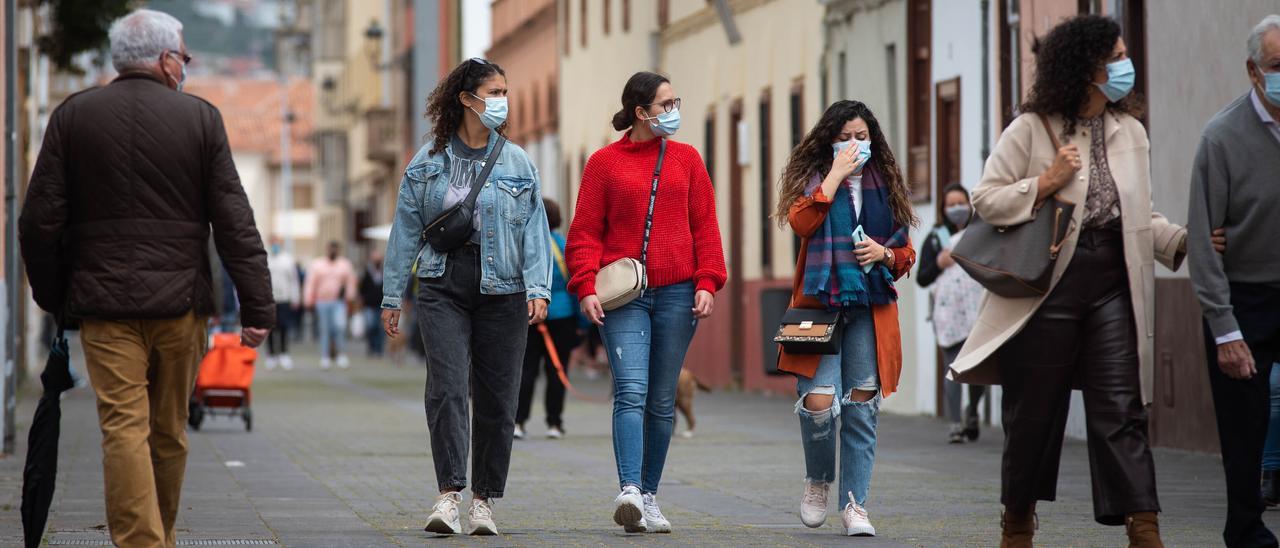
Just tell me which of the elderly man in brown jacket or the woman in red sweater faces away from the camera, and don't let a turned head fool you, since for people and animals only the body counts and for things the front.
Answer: the elderly man in brown jacket

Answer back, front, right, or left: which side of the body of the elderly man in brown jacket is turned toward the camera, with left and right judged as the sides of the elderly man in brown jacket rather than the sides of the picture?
back

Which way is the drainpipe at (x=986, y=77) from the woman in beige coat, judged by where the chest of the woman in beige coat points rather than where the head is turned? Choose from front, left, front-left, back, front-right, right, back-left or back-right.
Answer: back-left

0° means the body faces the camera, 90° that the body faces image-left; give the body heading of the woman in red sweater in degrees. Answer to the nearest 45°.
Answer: approximately 0°

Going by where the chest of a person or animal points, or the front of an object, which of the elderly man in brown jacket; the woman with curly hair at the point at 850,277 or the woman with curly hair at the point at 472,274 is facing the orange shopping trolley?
the elderly man in brown jacket
